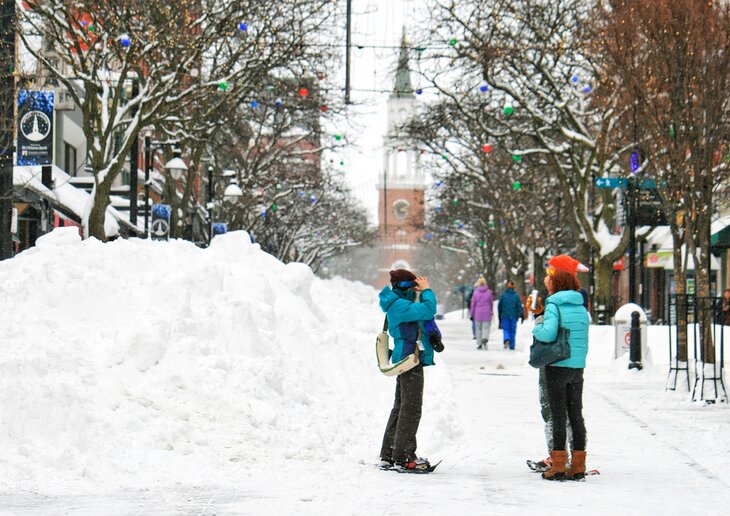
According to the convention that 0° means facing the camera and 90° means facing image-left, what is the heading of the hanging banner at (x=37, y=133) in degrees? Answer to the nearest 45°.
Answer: approximately 0°

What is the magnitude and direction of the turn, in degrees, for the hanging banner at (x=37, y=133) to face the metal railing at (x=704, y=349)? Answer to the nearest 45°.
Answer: approximately 45° to its left

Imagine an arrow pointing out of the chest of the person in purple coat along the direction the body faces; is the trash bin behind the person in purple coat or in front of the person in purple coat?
behind

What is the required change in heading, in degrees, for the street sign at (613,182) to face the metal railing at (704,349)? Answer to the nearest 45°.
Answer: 0° — it already faces it

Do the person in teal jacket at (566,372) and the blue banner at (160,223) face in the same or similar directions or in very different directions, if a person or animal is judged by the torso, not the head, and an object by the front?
very different directions

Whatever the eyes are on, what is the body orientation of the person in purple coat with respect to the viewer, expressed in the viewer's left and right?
facing away from the viewer

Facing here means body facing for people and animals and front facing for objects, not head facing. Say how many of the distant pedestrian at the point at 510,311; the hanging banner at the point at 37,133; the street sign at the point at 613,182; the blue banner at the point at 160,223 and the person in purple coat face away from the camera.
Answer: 2

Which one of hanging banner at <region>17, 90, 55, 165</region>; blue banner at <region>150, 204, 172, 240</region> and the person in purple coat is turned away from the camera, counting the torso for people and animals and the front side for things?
the person in purple coat

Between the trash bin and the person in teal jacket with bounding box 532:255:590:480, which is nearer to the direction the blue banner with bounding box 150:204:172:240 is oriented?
the person in teal jacket
